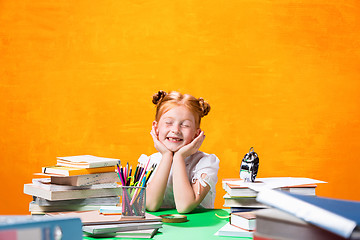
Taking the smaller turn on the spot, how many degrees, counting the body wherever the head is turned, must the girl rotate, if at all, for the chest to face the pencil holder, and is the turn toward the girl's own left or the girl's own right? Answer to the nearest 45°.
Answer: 0° — they already face it

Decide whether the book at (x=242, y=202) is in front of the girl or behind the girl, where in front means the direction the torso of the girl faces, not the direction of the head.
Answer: in front

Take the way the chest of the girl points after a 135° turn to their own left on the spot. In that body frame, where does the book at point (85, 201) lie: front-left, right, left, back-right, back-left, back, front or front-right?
back

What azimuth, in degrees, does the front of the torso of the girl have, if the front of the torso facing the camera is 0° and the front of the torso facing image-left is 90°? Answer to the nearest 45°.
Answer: approximately 0°

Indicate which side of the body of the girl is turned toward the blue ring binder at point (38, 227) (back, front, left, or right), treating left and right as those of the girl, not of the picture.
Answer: front

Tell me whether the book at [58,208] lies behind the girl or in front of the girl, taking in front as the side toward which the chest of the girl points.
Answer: in front

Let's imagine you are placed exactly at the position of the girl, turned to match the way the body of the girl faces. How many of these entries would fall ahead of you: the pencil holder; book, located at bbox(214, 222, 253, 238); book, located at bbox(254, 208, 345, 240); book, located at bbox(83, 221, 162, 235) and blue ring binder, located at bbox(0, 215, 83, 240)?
5

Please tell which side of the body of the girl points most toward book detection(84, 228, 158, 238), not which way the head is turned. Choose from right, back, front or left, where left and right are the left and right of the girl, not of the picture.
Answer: front

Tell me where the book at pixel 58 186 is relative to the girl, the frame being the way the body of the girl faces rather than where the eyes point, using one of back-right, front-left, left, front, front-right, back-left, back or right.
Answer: front-right

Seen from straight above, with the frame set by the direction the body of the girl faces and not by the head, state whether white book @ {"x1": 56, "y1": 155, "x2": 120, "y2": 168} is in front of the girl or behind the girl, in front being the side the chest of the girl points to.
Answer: in front
